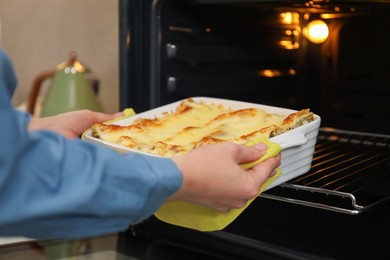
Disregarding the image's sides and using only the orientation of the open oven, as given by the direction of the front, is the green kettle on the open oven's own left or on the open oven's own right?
on the open oven's own right

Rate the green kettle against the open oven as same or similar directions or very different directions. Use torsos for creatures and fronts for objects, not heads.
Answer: very different directions

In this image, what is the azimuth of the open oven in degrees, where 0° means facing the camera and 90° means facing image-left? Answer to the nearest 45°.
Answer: approximately 45°
